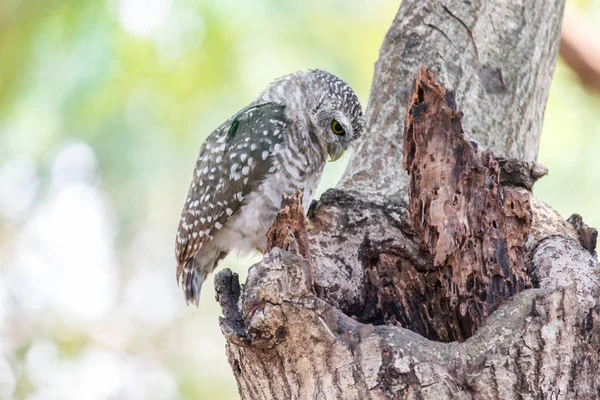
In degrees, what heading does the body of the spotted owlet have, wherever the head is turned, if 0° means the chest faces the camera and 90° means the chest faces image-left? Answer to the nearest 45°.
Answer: approximately 270°
